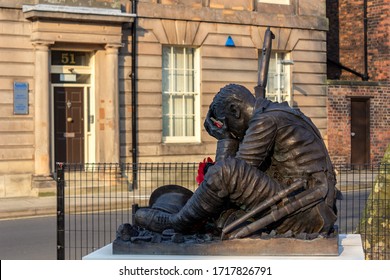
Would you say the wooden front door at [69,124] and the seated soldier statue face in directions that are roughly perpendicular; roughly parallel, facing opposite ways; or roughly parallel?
roughly perpendicular

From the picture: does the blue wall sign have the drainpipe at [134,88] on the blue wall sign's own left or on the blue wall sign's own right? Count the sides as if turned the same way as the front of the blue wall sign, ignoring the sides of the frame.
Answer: on the blue wall sign's own left

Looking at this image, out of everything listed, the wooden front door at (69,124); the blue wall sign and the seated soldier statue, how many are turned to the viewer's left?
1

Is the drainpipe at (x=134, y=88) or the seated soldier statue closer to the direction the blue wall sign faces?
the seated soldier statue

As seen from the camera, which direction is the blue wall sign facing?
toward the camera

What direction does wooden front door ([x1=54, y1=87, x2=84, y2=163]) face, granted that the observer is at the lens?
facing the viewer

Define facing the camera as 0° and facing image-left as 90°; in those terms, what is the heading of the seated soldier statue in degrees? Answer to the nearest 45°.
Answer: approximately 90°

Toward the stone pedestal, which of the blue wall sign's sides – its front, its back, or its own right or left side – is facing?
front

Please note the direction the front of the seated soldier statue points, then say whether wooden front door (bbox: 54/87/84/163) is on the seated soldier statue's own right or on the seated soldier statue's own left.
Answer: on the seated soldier statue's own right

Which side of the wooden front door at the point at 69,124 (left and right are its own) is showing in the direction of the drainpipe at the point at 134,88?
left
